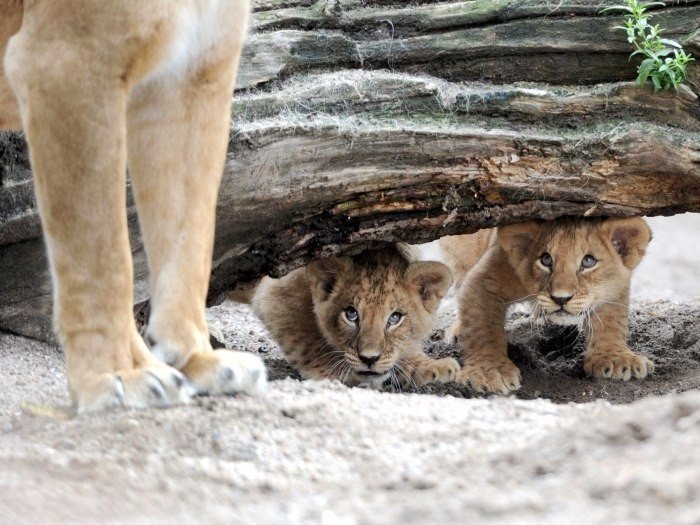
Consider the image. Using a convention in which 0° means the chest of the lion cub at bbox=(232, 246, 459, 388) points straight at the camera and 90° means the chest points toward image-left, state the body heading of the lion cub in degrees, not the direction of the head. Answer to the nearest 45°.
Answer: approximately 315°

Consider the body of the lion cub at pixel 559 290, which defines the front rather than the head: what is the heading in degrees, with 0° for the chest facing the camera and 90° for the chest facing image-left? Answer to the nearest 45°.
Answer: approximately 315°

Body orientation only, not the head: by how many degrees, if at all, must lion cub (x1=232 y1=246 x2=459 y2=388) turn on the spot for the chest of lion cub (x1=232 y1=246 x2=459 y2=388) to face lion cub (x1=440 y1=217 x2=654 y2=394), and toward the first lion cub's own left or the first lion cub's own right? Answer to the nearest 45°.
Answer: approximately 45° to the first lion cub's own left

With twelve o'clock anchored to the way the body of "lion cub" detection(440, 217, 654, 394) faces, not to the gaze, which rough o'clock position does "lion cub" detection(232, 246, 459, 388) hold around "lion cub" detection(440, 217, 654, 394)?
"lion cub" detection(232, 246, 459, 388) is roughly at 4 o'clock from "lion cub" detection(440, 217, 654, 394).
